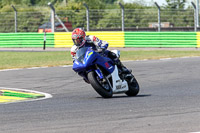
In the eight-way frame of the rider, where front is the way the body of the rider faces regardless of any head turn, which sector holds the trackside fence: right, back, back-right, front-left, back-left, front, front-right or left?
back-right

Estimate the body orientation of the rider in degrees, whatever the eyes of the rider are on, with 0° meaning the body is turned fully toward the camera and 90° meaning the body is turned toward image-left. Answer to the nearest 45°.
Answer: approximately 45°

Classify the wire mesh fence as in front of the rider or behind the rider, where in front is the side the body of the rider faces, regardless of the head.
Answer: behind
